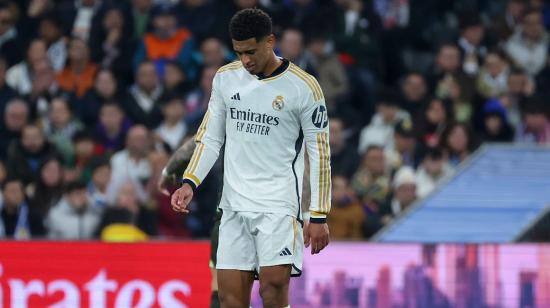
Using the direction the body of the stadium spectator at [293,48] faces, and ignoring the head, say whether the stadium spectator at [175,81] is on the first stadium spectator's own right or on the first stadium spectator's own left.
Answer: on the first stadium spectator's own right

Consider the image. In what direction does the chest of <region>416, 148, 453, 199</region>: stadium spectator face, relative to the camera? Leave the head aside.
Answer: toward the camera

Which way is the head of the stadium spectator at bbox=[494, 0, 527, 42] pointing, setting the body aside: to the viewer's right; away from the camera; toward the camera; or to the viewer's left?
toward the camera

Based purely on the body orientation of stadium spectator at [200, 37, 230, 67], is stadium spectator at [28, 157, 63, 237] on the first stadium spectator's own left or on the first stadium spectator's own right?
on the first stadium spectator's own right

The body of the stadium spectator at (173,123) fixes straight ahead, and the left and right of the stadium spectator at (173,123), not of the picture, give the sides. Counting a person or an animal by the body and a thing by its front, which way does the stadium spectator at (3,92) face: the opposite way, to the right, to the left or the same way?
the same way

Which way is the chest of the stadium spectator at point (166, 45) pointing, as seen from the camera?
toward the camera

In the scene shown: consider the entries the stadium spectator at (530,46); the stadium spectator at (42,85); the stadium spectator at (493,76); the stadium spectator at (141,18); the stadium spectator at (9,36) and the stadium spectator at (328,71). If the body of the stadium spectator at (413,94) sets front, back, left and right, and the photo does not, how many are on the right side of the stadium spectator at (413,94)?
4

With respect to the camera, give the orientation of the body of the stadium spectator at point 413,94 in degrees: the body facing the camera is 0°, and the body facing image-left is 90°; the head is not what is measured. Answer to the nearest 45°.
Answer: approximately 0°

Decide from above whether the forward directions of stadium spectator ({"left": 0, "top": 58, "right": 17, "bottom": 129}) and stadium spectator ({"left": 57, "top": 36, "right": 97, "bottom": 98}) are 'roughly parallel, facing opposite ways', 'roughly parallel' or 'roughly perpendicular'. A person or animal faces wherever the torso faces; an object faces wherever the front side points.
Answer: roughly parallel

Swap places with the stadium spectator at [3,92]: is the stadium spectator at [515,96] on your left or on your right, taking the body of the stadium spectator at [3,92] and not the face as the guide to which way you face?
on your left

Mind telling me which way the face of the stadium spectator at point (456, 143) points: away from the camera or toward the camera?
toward the camera

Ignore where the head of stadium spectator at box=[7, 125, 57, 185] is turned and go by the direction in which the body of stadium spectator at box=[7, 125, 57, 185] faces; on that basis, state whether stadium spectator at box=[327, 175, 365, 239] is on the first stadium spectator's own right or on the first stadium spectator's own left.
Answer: on the first stadium spectator's own left

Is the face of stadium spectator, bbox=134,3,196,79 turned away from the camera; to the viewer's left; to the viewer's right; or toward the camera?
toward the camera
